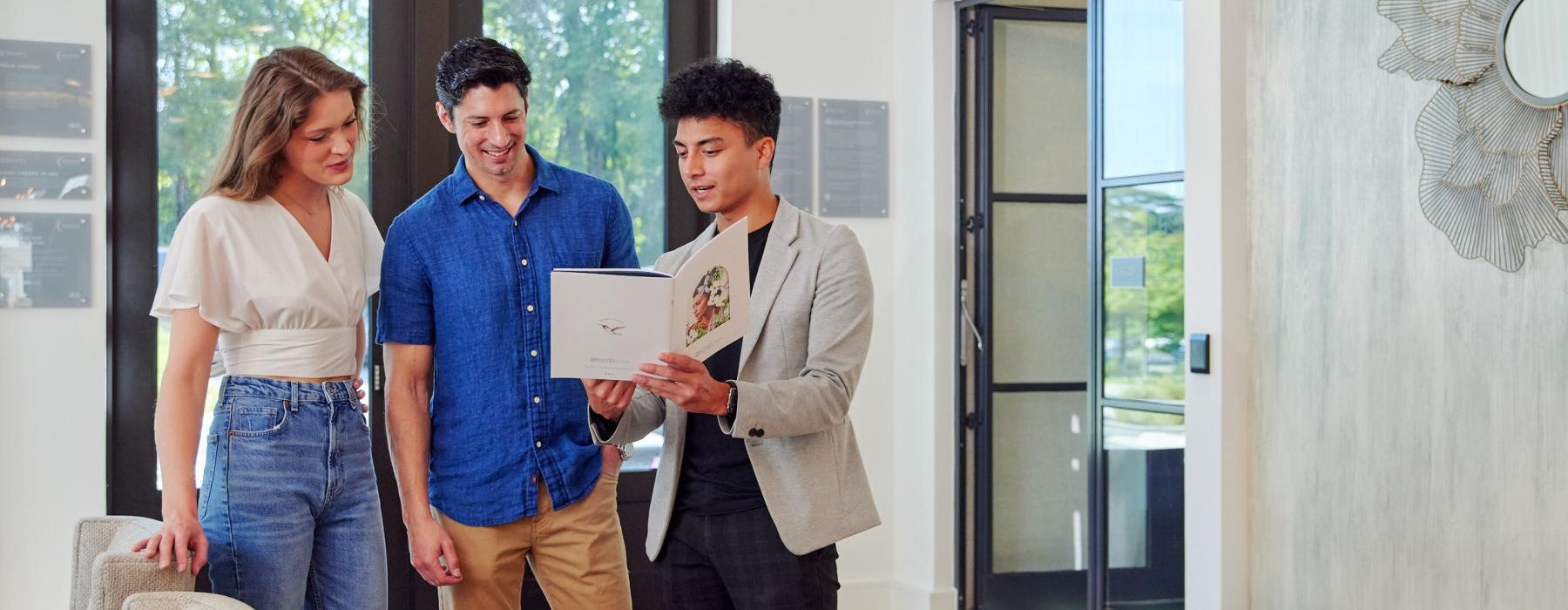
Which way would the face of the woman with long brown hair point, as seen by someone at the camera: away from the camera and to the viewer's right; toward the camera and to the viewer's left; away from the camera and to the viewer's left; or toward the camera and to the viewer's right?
toward the camera and to the viewer's right

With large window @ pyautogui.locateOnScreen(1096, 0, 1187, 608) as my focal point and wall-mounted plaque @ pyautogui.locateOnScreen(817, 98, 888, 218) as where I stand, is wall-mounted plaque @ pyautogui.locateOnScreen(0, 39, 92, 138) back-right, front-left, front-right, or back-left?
back-right

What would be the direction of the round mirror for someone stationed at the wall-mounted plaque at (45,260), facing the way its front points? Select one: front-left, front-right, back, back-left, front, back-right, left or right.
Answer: front-left

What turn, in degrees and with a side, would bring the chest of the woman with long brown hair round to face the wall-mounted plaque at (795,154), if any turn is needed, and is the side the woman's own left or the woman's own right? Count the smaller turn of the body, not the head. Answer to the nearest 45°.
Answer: approximately 90° to the woman's own left

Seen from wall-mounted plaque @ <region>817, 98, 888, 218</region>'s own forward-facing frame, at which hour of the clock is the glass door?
The glass door is roughly at 9 o'clock from the wall-mounted plaque.

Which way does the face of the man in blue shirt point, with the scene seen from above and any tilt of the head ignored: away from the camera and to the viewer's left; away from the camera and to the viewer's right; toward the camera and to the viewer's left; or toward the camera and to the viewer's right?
toward the camera and to the viewer's right

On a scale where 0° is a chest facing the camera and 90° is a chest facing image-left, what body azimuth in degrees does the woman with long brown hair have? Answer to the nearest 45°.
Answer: approximately 315°
